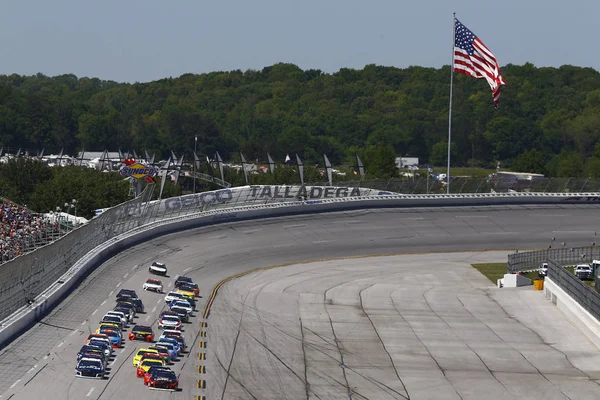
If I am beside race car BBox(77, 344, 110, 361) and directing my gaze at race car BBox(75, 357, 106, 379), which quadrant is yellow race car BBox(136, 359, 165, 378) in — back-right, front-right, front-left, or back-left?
front-left

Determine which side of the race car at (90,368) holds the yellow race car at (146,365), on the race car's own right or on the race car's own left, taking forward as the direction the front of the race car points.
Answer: on the race car's own left

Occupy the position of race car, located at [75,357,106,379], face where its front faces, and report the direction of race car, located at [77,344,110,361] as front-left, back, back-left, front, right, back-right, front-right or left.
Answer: back

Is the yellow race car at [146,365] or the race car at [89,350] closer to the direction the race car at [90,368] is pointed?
the yellow race car

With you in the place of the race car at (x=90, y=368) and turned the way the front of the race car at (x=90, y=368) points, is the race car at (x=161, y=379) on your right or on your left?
on your left

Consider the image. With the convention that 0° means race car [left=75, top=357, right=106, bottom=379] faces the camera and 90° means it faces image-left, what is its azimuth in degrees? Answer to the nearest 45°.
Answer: approximately 0°

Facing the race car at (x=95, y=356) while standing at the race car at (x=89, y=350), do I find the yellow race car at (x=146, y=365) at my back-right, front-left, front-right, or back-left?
front-left

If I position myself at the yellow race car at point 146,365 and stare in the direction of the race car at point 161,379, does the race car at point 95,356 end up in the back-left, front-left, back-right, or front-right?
back-right
